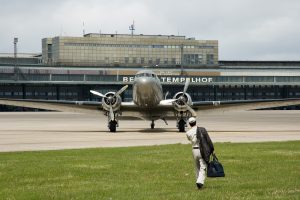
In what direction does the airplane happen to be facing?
toward the camera

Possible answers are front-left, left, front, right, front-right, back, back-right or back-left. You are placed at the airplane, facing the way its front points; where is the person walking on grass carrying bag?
front
